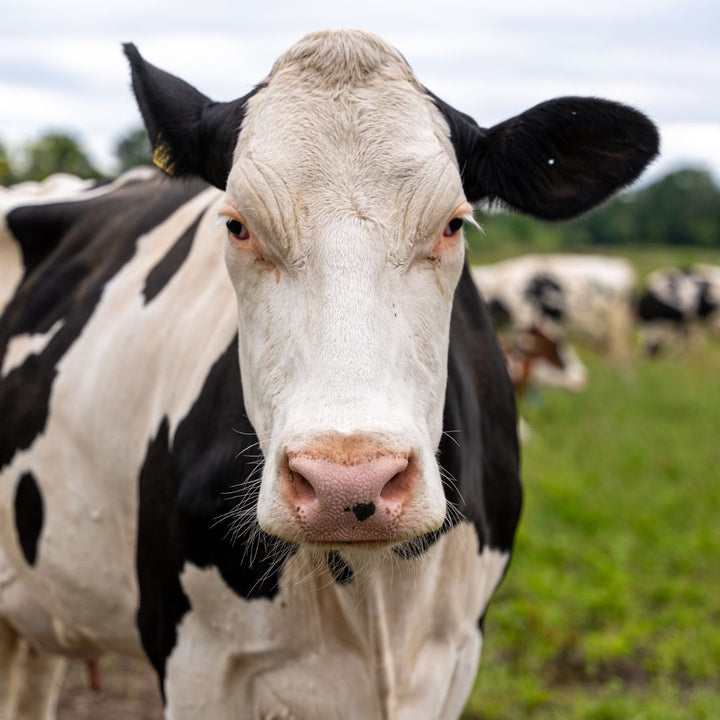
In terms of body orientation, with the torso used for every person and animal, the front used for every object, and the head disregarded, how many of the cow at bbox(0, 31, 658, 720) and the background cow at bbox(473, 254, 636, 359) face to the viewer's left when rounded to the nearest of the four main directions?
1

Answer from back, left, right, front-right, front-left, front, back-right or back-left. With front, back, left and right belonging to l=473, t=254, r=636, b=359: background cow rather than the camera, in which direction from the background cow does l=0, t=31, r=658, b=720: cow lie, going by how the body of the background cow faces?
left

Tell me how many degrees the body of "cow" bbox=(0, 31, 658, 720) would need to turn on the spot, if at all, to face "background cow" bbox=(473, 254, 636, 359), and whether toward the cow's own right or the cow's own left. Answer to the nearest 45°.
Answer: approximately 135° to the cow's own left

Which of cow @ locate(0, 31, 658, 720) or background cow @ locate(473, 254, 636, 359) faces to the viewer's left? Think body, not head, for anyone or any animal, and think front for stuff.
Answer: the background cow

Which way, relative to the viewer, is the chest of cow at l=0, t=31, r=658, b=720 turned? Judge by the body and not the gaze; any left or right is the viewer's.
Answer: facing the viewer and to the right of the viewer

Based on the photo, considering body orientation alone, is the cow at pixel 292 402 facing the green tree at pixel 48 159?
no

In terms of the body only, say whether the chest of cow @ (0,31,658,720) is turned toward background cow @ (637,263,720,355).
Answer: no

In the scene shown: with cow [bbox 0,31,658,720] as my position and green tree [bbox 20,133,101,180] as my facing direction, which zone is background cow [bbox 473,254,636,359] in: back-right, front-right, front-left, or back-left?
front-right

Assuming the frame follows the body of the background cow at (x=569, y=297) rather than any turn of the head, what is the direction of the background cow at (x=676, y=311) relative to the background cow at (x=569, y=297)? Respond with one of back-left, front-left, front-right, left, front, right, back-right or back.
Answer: back-right

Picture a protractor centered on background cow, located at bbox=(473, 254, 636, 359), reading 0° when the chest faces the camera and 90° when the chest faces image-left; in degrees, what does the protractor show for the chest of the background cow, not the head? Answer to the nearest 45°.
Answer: approximately 90°
